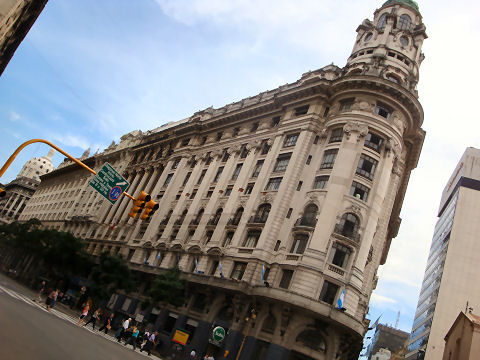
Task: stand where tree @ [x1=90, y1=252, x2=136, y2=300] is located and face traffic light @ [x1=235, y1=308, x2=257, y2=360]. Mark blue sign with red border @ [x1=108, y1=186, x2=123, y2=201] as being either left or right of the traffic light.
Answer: right

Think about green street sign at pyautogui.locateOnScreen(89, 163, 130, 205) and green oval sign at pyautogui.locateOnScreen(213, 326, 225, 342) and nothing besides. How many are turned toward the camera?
2

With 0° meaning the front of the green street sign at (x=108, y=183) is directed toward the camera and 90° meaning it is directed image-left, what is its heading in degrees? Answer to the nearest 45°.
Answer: approximately 0°
